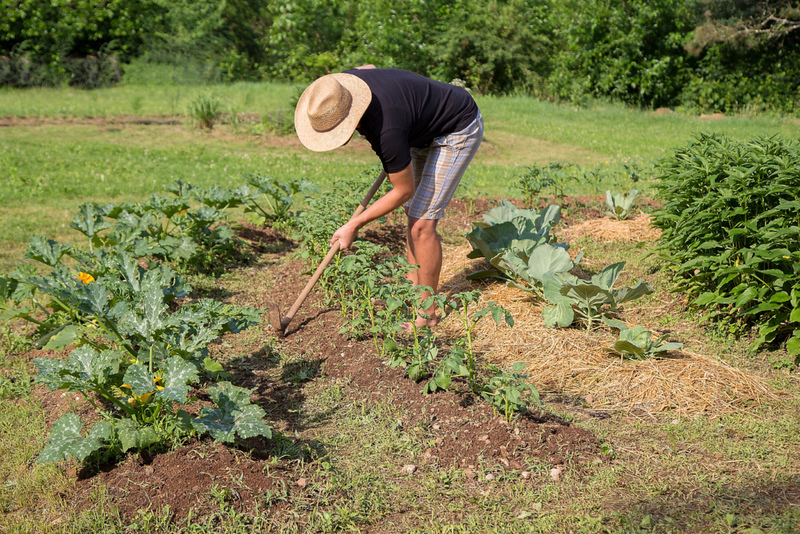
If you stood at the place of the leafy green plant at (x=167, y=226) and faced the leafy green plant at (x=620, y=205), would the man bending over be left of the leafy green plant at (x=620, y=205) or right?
right

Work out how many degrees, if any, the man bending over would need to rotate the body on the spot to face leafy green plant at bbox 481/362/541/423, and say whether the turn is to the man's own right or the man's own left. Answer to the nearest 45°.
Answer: approximately 135° to the man's own left

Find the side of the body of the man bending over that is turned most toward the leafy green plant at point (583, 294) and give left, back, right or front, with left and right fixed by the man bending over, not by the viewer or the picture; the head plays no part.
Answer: back

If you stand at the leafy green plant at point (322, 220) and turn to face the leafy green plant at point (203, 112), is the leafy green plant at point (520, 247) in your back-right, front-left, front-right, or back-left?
back-right

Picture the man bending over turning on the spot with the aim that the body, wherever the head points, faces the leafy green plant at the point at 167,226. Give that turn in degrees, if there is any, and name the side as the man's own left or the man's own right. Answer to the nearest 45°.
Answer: approximately 45° to the man's own right

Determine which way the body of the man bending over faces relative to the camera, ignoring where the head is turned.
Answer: to the viewer's left

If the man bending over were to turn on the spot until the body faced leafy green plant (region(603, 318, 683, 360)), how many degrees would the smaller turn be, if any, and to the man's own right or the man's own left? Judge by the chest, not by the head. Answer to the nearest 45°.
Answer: approximately 180°

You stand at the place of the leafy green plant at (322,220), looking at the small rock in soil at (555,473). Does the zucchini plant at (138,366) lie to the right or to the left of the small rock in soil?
right

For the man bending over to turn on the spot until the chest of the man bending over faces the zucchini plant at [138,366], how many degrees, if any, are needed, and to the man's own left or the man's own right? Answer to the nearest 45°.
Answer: approximately 45° to the man's own left

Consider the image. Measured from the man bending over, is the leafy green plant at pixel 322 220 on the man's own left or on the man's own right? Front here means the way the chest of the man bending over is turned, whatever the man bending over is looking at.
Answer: on the man's own right

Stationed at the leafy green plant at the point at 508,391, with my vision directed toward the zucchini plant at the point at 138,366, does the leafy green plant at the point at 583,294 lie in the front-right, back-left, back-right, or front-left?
back-right

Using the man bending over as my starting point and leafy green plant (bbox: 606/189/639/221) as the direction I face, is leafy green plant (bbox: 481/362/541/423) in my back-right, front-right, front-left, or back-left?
back-right

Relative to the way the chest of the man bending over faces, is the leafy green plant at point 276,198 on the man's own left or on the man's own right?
on the man's own right

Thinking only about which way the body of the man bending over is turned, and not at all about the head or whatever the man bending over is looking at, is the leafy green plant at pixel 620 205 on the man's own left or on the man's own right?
on the man's own right
